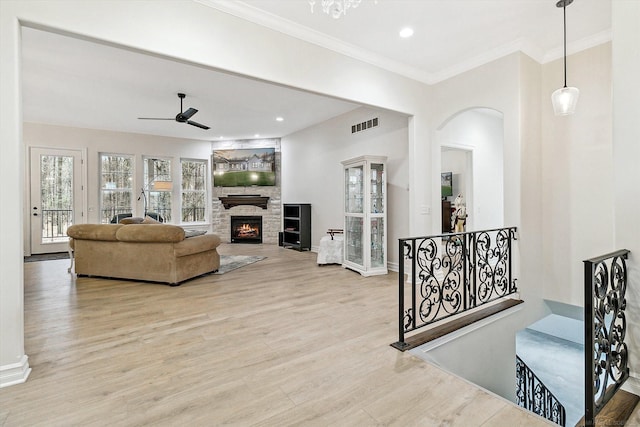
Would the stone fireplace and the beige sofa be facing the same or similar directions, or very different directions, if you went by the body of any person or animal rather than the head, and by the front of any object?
very different directions

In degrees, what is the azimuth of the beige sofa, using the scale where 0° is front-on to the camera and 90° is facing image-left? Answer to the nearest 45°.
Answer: approximately 225°

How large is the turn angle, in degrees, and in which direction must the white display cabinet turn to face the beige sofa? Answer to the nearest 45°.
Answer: approximately 45° to its right

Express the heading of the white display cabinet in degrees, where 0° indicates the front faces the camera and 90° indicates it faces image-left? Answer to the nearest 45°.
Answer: approximately 45°

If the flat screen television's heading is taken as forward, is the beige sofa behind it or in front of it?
in front

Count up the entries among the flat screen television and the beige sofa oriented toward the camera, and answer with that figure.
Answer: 1

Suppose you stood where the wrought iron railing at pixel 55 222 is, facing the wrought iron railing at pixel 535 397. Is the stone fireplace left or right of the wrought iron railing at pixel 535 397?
left

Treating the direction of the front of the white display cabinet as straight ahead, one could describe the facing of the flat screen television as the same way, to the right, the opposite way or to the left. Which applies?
to the left

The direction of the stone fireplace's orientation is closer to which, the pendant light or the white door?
the pendant light

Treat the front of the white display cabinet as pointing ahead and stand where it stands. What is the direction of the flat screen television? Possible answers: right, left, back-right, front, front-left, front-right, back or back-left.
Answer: right

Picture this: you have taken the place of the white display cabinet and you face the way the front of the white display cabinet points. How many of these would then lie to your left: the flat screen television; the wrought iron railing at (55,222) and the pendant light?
1

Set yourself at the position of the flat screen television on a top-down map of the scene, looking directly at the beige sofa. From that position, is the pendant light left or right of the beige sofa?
left

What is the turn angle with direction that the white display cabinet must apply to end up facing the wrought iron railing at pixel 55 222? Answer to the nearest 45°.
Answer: approximately 45° to its right

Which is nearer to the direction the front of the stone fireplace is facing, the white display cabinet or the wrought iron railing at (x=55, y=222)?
the white display cabinet

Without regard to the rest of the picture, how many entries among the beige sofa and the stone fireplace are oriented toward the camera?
1

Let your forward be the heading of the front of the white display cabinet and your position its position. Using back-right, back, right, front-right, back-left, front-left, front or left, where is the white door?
front-right

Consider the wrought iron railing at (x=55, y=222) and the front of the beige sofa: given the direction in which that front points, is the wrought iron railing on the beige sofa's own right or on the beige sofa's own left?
on the beige sofa's own left
